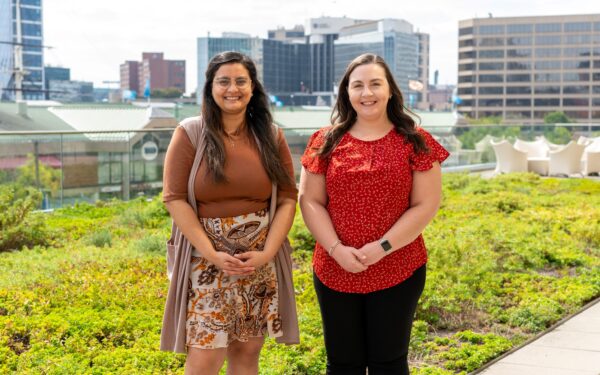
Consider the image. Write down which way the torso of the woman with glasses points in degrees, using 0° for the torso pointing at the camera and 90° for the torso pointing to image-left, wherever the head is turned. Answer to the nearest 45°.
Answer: approximately 0°

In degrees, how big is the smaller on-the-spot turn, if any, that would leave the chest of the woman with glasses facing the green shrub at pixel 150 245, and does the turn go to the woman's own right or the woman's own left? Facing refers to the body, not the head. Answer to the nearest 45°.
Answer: approximately 180°

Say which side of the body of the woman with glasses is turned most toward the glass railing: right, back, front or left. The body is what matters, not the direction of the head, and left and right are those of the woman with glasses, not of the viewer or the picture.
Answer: back

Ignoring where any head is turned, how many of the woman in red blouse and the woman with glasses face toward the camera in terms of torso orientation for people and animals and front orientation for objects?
2

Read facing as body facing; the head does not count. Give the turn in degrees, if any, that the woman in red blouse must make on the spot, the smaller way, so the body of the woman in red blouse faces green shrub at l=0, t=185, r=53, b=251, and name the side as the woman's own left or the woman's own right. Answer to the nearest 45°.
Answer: approximately 135° to the woman's own right

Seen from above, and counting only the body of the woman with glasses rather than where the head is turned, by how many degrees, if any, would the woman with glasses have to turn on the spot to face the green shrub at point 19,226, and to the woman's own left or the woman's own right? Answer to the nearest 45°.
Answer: approximately 180°
